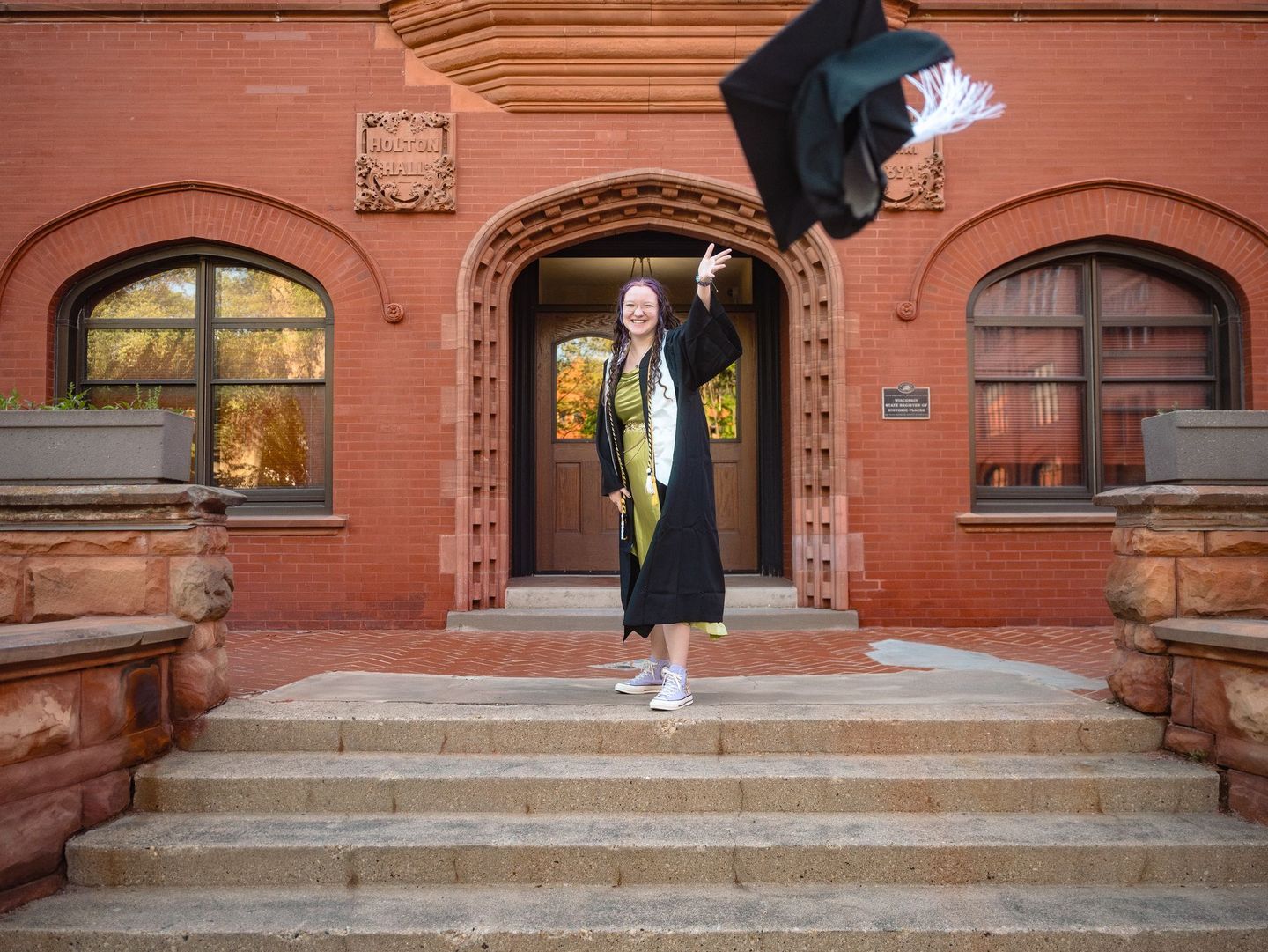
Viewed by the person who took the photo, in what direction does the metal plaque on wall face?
facing the viewer

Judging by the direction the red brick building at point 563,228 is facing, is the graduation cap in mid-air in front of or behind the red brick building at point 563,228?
in front

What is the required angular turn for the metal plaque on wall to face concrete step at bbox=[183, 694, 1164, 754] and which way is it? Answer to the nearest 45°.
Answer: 0° — it already faces it

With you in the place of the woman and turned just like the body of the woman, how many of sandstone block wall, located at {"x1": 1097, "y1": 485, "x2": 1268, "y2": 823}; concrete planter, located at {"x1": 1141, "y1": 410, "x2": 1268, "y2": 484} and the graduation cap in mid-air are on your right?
0

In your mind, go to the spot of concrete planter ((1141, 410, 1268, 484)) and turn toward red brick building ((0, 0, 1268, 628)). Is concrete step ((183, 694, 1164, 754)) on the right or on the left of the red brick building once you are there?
left

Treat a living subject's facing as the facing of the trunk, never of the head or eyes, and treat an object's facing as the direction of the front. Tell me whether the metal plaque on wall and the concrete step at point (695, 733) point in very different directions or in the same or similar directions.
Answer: same or similar directions

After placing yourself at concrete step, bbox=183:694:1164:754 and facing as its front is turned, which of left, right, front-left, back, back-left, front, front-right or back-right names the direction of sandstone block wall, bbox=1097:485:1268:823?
left

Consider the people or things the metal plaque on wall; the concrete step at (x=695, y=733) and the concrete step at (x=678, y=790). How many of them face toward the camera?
3

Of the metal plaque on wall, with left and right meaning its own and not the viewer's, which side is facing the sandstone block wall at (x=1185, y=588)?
front

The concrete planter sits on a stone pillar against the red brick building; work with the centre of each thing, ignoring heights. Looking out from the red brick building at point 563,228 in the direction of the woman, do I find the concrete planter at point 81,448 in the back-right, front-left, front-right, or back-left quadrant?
front-right

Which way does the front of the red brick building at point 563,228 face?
toward the camera

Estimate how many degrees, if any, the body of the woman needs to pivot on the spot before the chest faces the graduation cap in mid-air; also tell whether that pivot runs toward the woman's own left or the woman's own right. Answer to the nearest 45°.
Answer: approximately 45° to the woman's own left

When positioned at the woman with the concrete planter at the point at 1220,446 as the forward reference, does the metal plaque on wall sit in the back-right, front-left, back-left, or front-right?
front-left

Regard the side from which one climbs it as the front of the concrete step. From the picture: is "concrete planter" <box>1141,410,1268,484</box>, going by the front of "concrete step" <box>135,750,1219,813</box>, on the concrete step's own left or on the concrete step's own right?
on the concrete step's own left

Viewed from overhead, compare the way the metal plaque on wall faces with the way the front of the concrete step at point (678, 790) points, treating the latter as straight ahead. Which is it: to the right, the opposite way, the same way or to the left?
the same way

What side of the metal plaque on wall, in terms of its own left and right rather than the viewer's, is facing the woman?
front

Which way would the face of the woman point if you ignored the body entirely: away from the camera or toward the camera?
toward the camera

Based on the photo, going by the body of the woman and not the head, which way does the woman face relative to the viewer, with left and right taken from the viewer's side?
facing the viewer and to the left of the viewer
